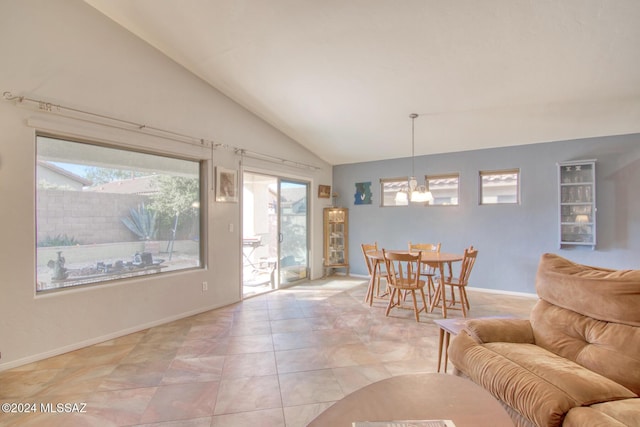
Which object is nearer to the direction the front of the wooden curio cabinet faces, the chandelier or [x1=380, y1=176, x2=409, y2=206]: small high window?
the chandelier

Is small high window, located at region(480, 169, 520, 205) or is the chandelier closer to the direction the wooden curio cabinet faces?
the chandelier

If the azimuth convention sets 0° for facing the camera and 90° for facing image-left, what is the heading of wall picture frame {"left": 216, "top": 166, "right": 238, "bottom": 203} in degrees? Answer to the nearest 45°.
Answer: approximately 315°

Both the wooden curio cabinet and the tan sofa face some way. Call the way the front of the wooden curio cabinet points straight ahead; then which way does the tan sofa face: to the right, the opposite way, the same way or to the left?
to the right

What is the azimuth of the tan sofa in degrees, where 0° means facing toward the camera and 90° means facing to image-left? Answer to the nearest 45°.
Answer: approximately 45°

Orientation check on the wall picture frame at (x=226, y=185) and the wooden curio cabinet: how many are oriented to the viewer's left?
0

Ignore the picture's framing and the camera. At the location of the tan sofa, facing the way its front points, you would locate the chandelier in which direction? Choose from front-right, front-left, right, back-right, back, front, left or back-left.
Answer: right

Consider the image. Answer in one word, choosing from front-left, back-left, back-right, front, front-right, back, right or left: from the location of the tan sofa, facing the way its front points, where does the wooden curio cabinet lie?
right

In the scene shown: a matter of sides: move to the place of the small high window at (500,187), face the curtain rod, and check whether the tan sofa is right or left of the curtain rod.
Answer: left

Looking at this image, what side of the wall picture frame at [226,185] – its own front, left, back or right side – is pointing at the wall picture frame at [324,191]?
left

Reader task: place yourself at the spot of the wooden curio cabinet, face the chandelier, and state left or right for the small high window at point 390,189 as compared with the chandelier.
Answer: left

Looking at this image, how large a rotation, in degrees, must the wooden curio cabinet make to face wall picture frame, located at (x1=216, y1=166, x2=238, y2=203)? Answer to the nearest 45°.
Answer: approximately 45° to its right
